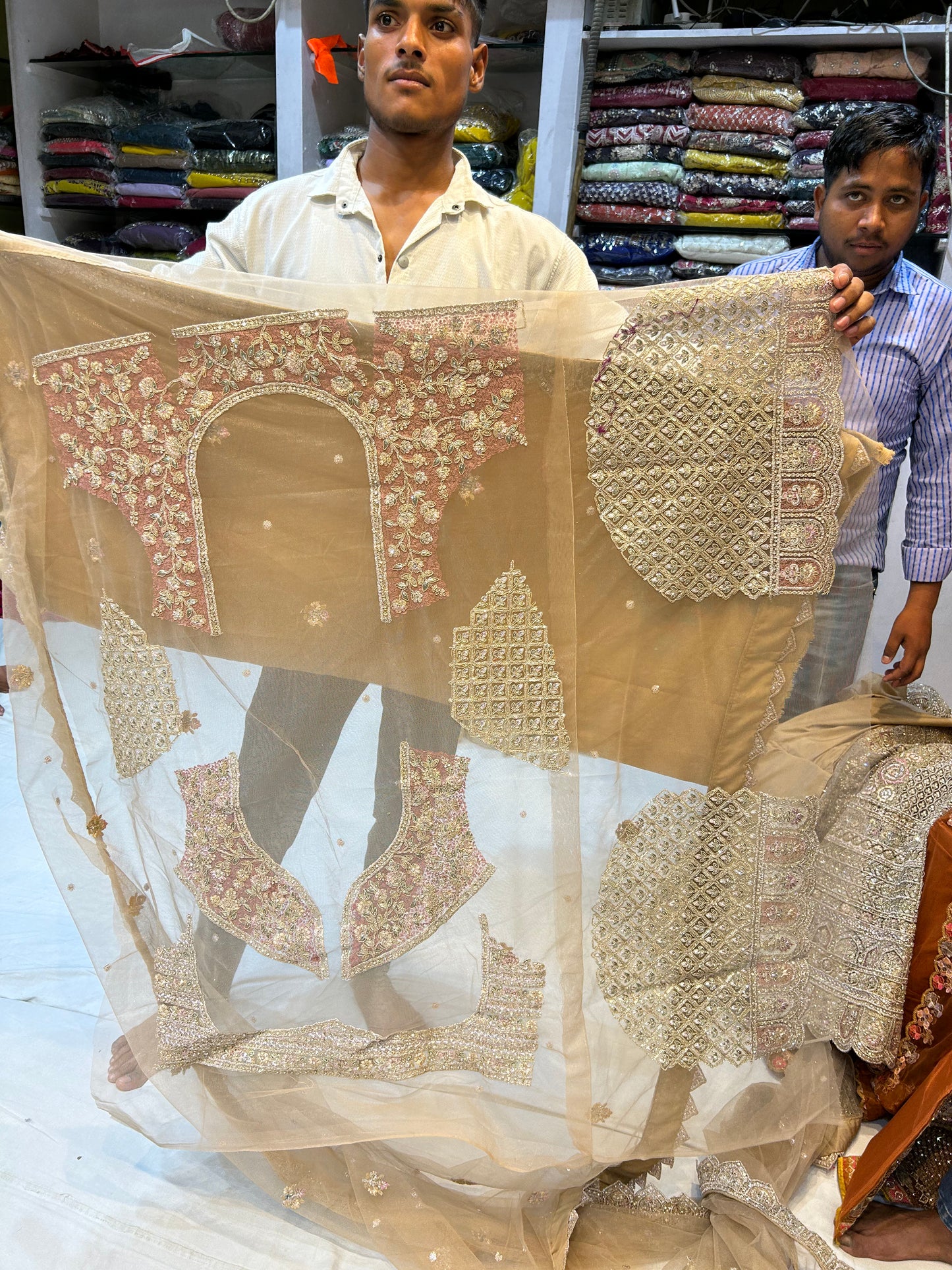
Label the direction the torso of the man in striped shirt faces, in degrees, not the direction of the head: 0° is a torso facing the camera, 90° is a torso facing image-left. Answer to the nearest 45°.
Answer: approximately 0°

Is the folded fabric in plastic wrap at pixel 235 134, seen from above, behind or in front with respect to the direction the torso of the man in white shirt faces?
behind

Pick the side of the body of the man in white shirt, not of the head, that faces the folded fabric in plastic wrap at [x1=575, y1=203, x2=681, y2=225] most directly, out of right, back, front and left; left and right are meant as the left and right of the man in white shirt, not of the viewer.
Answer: back

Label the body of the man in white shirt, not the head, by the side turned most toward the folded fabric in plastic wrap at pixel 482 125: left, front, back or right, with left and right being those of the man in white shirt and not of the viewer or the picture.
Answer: back

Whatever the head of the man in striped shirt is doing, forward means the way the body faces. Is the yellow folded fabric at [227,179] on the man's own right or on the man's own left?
on the man's own right

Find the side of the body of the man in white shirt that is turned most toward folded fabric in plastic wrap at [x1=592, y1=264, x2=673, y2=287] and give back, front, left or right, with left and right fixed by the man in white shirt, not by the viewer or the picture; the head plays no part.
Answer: back

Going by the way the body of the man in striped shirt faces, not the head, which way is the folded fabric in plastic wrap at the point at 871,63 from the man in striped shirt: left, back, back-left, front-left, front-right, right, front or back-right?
back

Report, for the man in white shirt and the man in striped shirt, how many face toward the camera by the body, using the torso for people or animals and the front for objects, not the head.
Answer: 2

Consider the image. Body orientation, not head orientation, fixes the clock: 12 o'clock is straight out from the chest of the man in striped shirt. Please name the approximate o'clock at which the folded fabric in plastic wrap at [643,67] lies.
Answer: The folded fabric in plastic wrap is roughly at 5 o'clock from the man in striped shirt.
